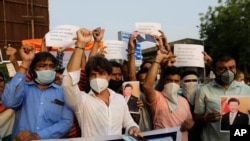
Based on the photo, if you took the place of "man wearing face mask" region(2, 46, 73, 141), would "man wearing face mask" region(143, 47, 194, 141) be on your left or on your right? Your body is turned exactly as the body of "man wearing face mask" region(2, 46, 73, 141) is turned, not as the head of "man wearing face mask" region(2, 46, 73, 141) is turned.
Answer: on your left

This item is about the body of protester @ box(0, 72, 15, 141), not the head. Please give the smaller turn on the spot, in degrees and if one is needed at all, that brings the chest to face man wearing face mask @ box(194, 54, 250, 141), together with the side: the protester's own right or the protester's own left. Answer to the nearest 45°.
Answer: approximately 90° to the protester's own left

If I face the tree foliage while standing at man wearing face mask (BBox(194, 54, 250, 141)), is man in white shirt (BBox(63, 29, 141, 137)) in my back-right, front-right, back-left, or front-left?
back-left

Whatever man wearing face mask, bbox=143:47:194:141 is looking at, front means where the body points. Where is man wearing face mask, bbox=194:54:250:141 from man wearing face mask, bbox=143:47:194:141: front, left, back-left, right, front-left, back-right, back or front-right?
left
